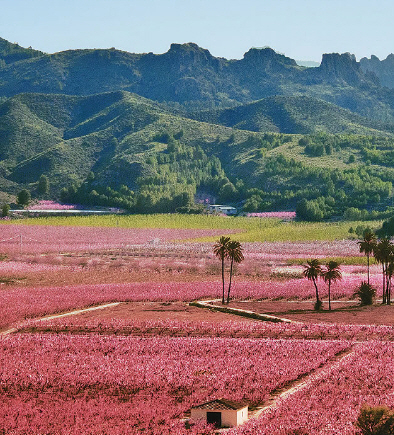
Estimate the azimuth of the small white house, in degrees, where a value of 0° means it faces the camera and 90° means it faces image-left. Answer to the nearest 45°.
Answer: approximately 45°

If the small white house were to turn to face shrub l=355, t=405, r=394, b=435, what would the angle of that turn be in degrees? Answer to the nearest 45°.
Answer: approximately 90° to its left
